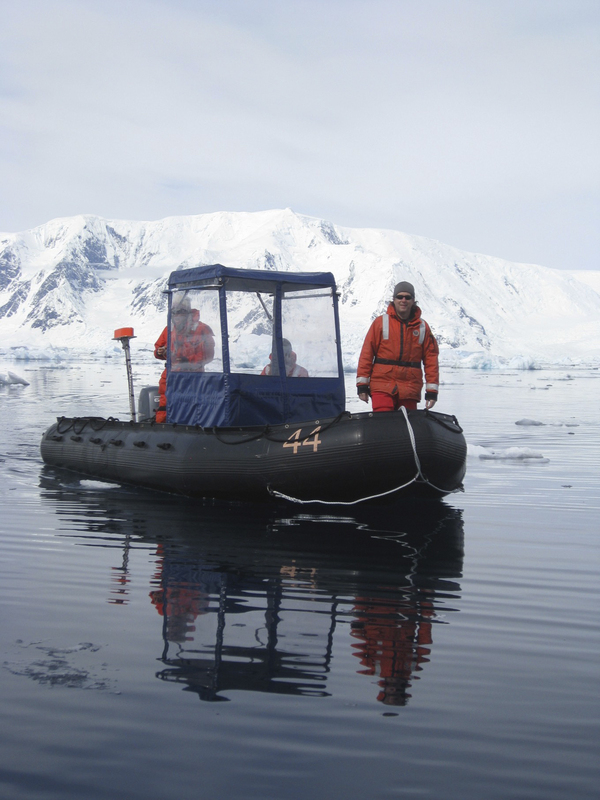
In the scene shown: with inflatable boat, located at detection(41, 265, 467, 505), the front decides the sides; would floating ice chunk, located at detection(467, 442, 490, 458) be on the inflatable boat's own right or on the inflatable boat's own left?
on the inflatable boat's own left

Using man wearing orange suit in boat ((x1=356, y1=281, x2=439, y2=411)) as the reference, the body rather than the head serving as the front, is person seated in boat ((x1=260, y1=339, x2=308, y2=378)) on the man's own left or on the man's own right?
on the man's own right

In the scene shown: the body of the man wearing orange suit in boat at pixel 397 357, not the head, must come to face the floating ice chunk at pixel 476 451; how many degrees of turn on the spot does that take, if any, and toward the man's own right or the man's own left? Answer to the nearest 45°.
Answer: approximately 180°

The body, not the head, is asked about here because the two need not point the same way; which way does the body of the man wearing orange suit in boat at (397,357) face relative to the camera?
toward the camera

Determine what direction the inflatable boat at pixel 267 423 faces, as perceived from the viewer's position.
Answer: facing the viewer and to the right of the viewer

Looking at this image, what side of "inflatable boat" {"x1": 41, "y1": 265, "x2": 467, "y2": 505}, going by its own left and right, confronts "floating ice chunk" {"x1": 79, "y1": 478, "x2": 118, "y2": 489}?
back

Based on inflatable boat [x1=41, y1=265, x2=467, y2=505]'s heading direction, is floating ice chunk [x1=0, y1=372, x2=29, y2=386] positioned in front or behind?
behind

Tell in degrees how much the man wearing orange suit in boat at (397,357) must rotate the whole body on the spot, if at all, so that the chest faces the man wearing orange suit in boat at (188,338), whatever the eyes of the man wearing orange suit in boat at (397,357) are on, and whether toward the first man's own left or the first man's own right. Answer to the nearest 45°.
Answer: approximately 135° to the first man's own right

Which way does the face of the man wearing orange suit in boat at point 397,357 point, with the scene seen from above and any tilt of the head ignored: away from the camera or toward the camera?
toward the camera
